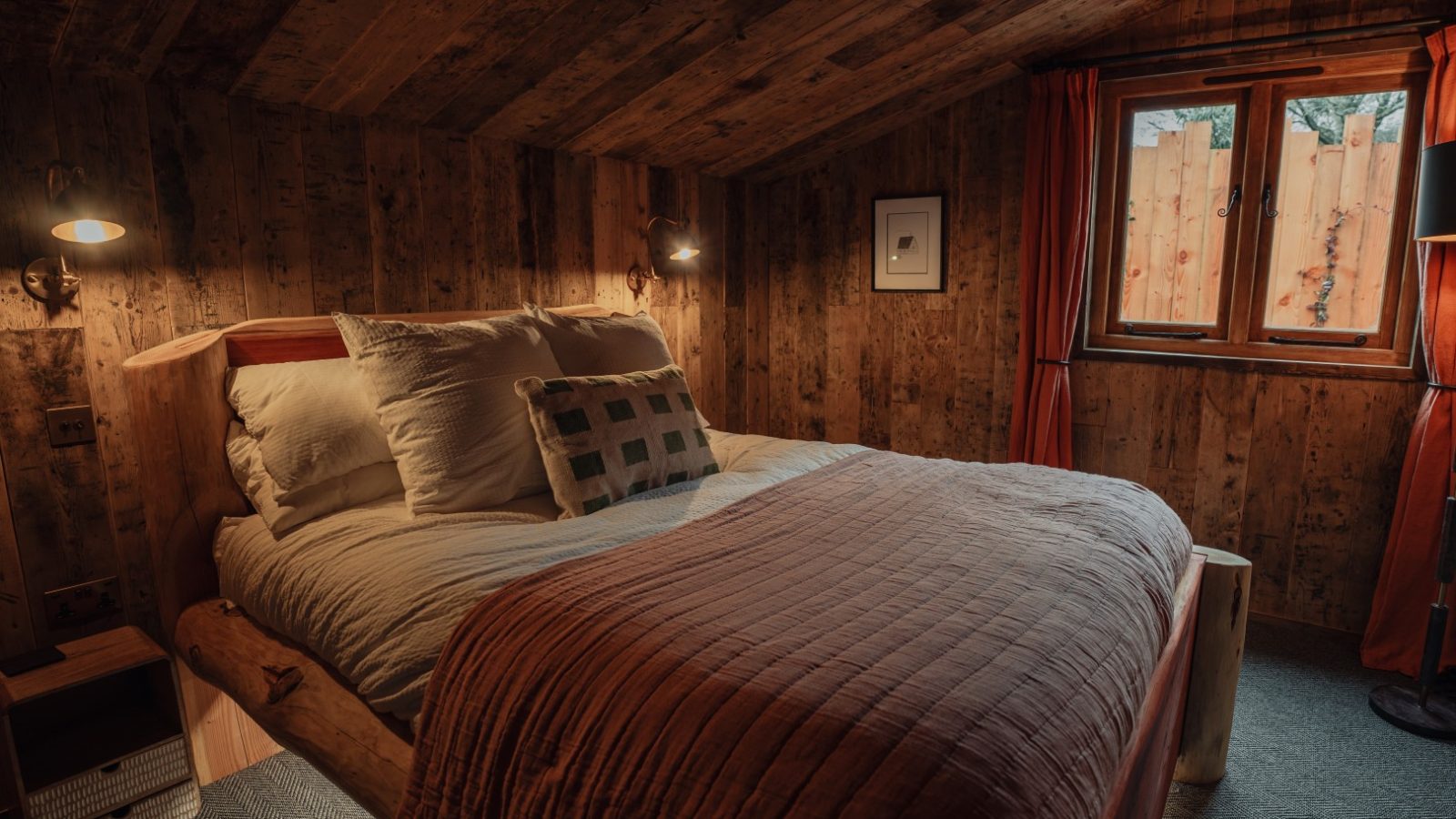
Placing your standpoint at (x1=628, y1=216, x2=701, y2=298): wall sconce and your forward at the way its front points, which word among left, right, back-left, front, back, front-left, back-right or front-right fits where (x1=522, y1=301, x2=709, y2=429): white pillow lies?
front-right

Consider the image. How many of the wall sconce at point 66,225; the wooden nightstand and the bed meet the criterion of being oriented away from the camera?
0

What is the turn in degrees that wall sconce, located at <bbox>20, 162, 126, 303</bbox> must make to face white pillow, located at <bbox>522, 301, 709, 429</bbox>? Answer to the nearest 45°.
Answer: approximately 45° to its left

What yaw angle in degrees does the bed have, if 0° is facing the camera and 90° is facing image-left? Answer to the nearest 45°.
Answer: approximately 315°

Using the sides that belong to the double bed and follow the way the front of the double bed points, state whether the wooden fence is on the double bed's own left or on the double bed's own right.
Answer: on the double bed's own left

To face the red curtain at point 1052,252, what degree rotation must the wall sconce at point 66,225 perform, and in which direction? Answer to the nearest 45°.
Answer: approximately 45° to its left

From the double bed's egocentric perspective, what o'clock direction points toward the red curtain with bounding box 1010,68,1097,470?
The red curtain is roughly at 9 o'clock from the double bed.

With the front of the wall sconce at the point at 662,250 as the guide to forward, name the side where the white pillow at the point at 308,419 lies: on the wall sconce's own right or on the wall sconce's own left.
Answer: on the wall sconce's own right

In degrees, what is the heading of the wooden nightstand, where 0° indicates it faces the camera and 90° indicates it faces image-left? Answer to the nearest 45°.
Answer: approximately 315°

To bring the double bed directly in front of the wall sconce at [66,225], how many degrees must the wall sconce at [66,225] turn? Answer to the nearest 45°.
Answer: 0° — it already faces it

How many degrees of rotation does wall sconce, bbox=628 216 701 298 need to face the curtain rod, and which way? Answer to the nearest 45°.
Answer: approximately 45° to its left

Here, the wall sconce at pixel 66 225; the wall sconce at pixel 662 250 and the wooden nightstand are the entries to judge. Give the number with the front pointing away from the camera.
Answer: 0
